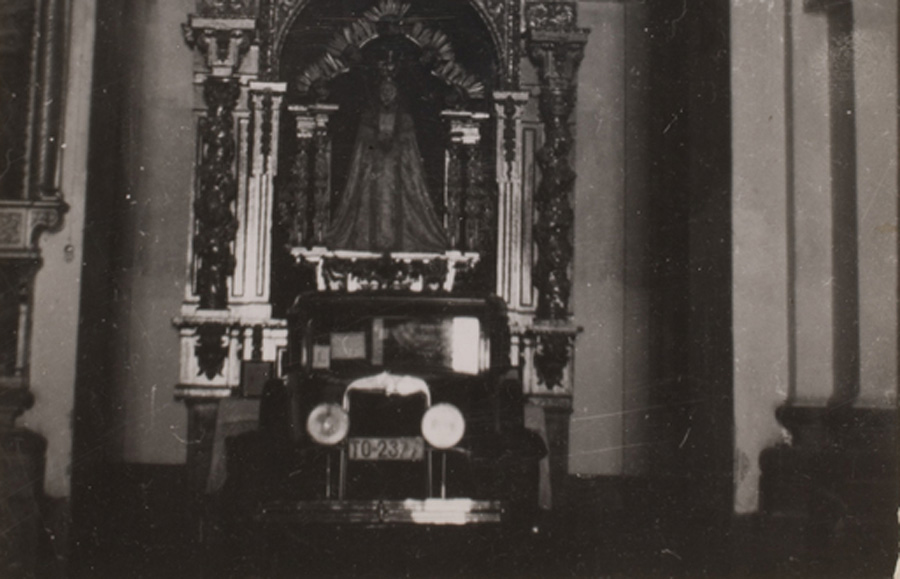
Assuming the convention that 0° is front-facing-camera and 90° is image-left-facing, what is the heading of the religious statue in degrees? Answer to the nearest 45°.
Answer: approximately 0°

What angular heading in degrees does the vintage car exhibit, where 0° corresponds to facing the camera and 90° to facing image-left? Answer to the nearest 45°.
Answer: approximately 0°

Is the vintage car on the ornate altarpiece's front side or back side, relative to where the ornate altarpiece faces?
on the front side

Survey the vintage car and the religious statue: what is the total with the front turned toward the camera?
2

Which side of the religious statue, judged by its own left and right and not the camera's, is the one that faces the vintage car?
front

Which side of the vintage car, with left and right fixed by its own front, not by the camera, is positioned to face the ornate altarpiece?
back

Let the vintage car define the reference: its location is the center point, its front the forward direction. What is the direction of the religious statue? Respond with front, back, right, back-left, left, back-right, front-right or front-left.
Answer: back
